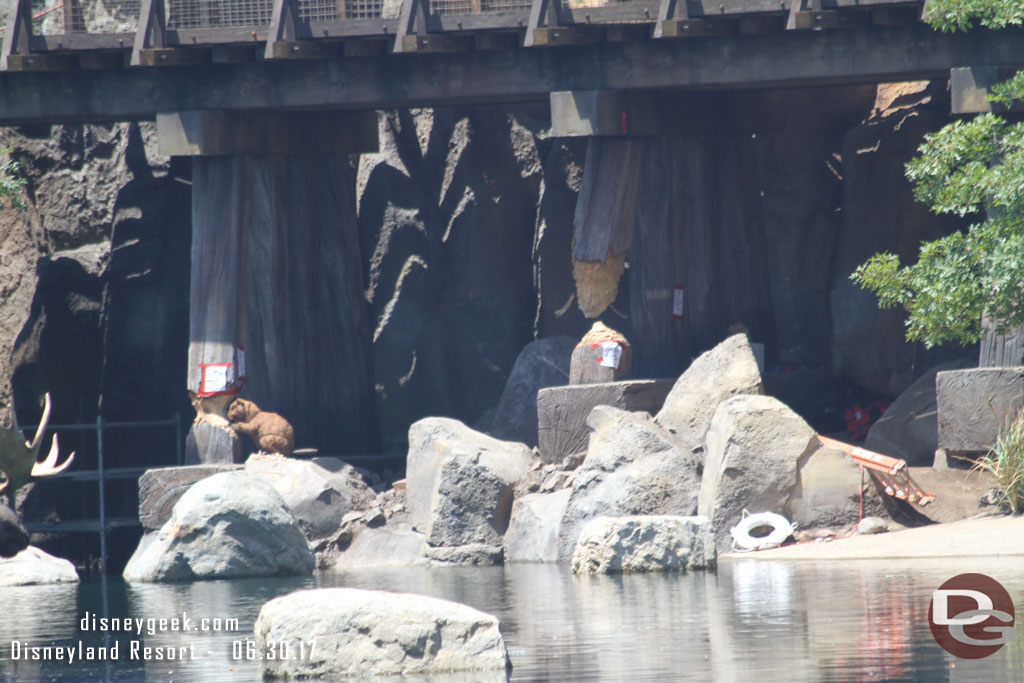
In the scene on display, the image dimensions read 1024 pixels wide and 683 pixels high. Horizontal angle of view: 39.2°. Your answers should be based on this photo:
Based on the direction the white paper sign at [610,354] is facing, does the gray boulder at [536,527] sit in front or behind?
in front

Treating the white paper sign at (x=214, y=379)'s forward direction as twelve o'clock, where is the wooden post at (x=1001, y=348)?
The wooden post is roughly at 10 o'clock from the white paper sign.

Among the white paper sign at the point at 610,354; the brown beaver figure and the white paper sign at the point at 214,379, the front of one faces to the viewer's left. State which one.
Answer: the brown beaver figure

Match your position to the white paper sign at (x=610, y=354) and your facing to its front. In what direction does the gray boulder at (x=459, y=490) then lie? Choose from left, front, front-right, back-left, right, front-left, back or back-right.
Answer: front-right

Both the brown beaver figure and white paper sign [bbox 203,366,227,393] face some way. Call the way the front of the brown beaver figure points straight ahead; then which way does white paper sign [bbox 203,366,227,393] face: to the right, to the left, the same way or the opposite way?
to the left

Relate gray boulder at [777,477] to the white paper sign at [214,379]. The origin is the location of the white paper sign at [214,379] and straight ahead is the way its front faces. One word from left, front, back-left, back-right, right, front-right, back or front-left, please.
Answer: front-left

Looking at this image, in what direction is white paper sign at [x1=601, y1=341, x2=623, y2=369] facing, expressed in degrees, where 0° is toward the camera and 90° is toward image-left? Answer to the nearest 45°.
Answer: approximately 0°

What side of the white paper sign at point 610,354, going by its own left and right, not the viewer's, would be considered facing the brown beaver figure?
right

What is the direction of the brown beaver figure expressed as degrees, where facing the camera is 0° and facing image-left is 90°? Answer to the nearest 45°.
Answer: approximately 90°

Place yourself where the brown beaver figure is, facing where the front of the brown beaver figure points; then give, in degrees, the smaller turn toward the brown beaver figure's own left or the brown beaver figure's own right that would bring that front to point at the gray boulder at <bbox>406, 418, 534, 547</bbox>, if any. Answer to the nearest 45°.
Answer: approximately 135° to the brown beaver figure's own left

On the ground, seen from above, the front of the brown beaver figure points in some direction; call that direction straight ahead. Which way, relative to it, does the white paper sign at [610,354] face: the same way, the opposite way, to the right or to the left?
to the left

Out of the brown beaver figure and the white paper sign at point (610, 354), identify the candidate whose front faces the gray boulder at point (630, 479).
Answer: the white paper sign

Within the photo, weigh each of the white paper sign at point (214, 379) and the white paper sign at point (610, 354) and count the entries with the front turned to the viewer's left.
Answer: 0

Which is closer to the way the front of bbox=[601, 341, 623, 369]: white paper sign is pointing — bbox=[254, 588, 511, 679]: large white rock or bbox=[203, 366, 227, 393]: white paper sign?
the large white rock

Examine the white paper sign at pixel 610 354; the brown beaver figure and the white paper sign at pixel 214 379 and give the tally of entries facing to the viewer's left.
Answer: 1
